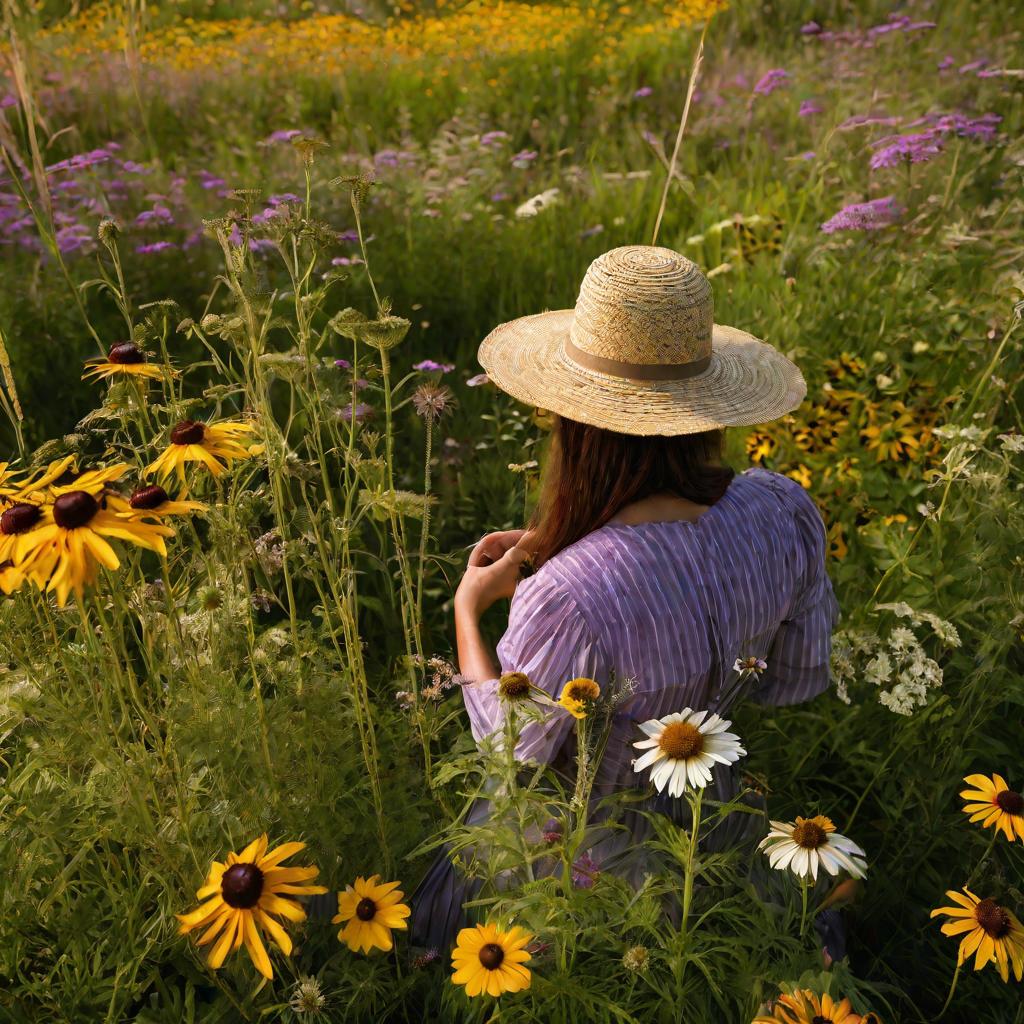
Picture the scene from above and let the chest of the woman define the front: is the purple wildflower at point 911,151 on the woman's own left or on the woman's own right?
on the woman's own right

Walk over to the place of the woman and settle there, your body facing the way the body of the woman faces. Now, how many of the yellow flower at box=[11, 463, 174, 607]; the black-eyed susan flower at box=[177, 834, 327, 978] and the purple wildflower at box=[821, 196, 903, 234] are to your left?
2

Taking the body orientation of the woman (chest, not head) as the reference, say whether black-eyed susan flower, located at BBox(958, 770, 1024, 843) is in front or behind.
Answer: behind

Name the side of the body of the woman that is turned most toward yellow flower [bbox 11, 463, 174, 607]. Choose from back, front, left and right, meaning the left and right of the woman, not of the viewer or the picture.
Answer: left

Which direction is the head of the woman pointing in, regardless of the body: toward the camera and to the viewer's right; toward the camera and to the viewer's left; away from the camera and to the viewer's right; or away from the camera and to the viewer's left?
away from the camera and to the viewer's left

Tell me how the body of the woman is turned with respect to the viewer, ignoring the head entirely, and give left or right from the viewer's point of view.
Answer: facing away from the viewer and to the left of the viewer

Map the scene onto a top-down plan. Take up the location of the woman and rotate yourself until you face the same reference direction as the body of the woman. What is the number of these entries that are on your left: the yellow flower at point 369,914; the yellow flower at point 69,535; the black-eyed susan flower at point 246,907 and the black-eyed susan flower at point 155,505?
4

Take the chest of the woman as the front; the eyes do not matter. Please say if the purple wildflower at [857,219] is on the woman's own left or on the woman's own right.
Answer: on the woman's own right

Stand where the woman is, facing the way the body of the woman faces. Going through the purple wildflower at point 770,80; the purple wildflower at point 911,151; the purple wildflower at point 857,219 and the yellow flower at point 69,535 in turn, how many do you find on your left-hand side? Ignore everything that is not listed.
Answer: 1

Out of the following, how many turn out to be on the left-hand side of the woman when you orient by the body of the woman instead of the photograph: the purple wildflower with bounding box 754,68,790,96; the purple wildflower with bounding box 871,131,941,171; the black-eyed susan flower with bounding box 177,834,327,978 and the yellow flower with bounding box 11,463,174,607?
2
